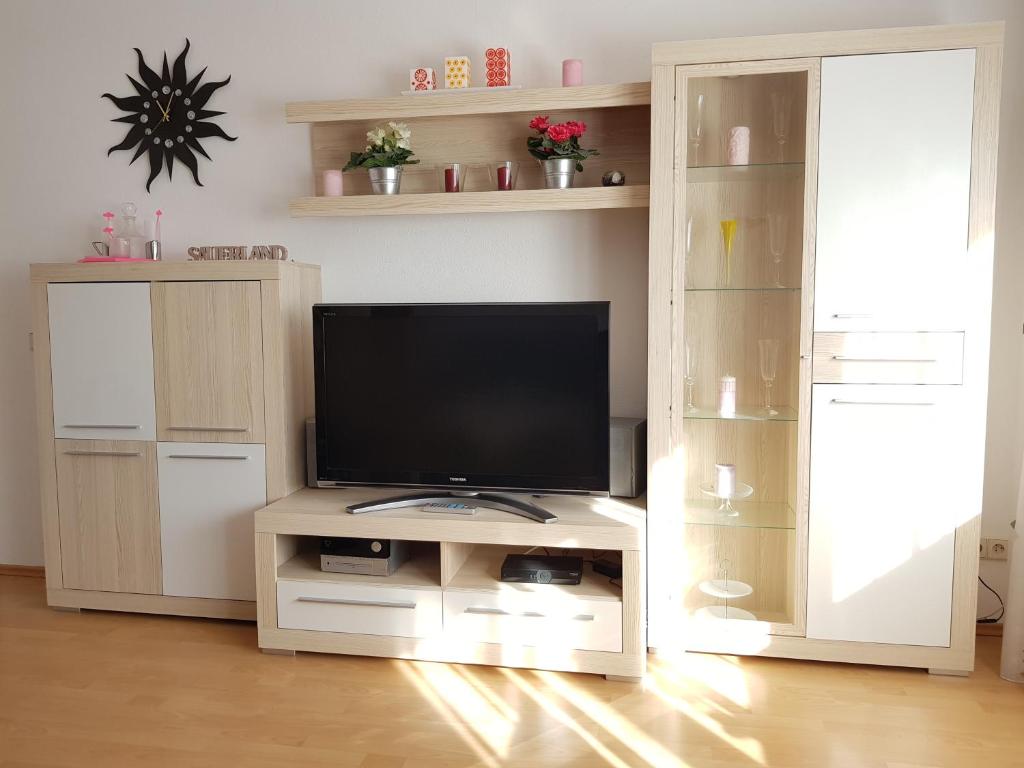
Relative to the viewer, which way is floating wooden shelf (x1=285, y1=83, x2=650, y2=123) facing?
toward the camera

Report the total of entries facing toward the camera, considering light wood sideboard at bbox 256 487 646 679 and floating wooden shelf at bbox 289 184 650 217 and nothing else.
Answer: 2

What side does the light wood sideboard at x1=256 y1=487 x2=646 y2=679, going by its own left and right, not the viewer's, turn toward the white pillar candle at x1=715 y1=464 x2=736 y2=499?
left

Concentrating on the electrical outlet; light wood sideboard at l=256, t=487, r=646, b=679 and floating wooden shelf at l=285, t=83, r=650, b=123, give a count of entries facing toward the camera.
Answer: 3

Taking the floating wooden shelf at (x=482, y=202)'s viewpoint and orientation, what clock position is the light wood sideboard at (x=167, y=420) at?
The light wood sideboard is roughly at 3 o'clock from the floating wooden shelf.

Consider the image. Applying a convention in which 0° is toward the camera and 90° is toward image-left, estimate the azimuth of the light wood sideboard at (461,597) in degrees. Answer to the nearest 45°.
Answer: approximately 0°

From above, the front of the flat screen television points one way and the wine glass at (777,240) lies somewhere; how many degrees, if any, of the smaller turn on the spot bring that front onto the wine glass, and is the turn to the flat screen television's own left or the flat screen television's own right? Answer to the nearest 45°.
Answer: approximately 90° to the flat screen television's own left

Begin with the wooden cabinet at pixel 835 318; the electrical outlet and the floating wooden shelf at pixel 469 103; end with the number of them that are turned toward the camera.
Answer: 3

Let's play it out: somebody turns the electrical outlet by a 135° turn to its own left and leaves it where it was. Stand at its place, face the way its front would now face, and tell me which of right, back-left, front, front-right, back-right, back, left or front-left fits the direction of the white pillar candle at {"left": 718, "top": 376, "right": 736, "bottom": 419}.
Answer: back

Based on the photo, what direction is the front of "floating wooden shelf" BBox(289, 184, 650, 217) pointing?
toward the camera

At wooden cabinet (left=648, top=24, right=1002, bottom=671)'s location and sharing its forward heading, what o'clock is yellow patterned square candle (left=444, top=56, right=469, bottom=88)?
The yellow patterned square candle is roughly at 3 o'clock from the wooden cabinet.
